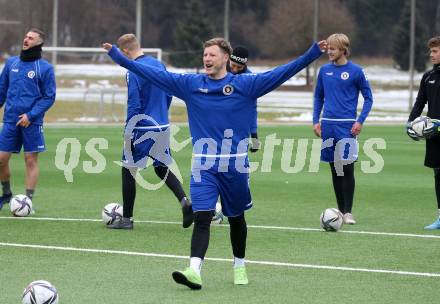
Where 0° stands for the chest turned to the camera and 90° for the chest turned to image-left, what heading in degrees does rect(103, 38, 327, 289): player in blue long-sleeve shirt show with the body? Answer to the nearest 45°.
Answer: approximately 0°

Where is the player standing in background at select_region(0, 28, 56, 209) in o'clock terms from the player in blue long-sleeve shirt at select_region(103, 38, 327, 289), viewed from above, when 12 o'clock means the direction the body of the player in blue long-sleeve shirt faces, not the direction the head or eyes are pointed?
The player standing in background is roughly at 5 o'clock from the player in blue long-sleeve shirt.

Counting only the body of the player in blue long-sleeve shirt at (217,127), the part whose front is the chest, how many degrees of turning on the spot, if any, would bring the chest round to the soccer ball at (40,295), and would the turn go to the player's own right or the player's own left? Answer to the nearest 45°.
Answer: approximately 45° to the player's own right

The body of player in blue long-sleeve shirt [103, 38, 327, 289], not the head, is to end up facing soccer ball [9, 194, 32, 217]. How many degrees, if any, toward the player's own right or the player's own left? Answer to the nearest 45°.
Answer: approximately 135° to the player's own right

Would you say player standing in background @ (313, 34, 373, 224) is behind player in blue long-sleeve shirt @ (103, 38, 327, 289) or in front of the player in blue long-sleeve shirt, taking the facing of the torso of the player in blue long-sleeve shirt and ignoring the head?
behind

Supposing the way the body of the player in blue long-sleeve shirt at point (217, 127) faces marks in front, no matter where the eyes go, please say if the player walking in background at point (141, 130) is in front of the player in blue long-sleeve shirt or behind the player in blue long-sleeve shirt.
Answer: behind

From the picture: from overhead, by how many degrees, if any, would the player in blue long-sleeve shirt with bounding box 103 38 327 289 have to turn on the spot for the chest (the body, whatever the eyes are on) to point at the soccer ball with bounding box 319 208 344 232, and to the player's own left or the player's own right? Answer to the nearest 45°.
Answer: approximately 135° to the player's own left

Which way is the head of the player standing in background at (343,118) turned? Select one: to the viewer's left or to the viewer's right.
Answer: to the viewer's left
